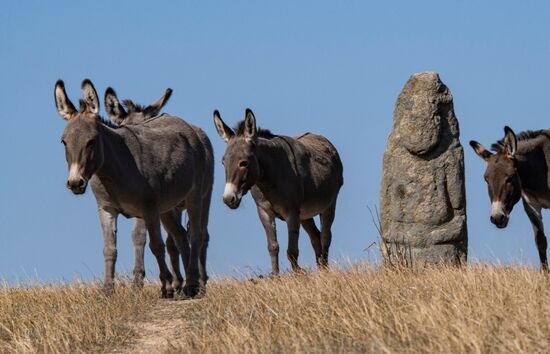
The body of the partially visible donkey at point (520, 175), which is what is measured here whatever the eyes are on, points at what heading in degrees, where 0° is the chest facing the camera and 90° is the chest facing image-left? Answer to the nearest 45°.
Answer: approximately 45°

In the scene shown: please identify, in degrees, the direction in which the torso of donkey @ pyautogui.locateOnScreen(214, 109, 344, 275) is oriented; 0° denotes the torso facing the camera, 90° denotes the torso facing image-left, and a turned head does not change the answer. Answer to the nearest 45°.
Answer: approximately 45°

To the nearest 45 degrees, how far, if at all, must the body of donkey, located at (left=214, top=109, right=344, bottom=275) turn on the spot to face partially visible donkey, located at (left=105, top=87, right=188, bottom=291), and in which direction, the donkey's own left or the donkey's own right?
approximately 45° to the donkey's own right

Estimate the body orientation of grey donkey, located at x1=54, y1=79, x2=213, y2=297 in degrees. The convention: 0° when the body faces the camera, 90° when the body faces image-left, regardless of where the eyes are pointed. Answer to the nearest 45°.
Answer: approximately 45°

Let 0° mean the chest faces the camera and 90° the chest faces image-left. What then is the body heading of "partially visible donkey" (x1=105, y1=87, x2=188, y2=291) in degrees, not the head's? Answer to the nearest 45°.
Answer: approximately 45°

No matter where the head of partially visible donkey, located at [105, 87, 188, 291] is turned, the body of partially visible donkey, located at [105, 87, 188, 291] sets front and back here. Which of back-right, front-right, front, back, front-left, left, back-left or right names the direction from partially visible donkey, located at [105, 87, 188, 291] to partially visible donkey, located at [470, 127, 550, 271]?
back-left
